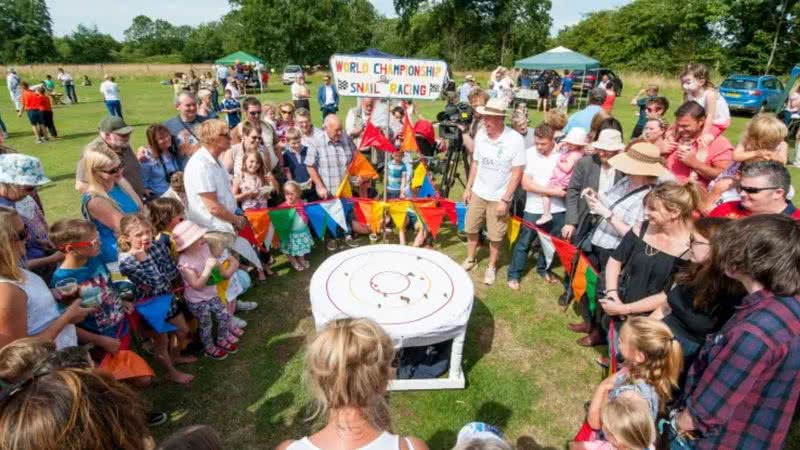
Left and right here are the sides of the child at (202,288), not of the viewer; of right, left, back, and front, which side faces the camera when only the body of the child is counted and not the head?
right

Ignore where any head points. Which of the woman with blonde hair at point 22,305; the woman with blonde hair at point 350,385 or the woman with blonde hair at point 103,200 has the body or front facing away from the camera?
the woman with blonde hair at point 350,385

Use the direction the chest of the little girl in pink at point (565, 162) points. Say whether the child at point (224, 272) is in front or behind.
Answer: in front

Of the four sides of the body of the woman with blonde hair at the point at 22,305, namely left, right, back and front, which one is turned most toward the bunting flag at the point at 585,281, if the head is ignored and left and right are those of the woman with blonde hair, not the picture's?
front

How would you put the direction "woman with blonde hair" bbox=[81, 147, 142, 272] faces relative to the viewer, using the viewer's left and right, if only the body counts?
facing to the right of the viewer

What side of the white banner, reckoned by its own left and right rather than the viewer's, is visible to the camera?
front

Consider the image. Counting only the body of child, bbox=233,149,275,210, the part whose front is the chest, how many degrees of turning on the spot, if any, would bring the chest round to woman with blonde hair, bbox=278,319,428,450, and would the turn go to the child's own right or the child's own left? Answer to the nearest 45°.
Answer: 0° — they already face them

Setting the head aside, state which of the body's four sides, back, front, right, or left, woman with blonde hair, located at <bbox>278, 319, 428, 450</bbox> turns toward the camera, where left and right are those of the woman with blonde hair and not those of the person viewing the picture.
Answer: back

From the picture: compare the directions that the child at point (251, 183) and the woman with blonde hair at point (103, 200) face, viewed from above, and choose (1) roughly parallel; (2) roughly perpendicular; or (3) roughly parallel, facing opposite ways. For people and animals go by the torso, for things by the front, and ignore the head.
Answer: roughly perpendicular

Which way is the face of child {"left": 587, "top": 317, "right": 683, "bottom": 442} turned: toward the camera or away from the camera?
away from the camera

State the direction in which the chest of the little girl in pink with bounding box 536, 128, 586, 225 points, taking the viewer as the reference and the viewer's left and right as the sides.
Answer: facing the viewer and to the left of the viewer

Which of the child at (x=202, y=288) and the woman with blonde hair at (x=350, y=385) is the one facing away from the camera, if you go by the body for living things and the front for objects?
the woman with blonde hair

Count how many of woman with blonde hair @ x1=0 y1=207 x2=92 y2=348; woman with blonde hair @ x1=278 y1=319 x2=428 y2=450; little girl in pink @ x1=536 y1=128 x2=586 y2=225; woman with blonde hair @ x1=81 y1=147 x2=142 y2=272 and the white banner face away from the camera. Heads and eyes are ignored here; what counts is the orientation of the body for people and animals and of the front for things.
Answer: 1
